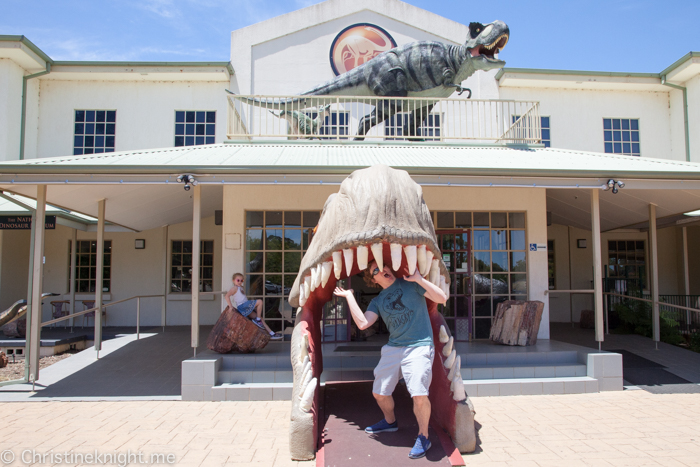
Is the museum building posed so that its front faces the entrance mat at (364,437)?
yes

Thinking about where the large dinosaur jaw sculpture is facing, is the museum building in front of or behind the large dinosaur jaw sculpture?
behind

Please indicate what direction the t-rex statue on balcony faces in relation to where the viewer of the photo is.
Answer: facing to the right of the viewer

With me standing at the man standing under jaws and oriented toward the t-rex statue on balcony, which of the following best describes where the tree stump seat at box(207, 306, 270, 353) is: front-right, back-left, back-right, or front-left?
front-left

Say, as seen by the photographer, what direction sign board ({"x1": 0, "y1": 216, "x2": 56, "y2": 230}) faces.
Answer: facing the viewer

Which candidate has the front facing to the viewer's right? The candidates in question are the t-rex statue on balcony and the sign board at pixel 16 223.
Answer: the t-rex statue on balcony

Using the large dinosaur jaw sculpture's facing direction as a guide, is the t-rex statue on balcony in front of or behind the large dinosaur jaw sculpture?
behind

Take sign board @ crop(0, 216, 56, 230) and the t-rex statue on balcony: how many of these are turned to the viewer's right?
1

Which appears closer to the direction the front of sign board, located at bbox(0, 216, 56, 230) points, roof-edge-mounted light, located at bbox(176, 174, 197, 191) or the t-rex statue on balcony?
the roof-edge-mounted light

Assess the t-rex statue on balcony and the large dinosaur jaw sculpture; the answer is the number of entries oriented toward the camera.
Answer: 1

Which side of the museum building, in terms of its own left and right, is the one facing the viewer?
front

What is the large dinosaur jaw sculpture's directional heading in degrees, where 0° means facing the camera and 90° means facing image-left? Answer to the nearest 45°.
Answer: approximately 0°

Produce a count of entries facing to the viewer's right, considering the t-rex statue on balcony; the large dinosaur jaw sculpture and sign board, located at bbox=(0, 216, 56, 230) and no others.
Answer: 1

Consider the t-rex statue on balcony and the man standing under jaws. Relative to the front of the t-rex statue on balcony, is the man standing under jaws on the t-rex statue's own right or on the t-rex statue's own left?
on the t-rex statue's own right

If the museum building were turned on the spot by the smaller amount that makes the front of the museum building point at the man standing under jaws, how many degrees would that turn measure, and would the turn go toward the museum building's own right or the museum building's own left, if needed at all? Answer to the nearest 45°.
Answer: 0° — it already faces them
